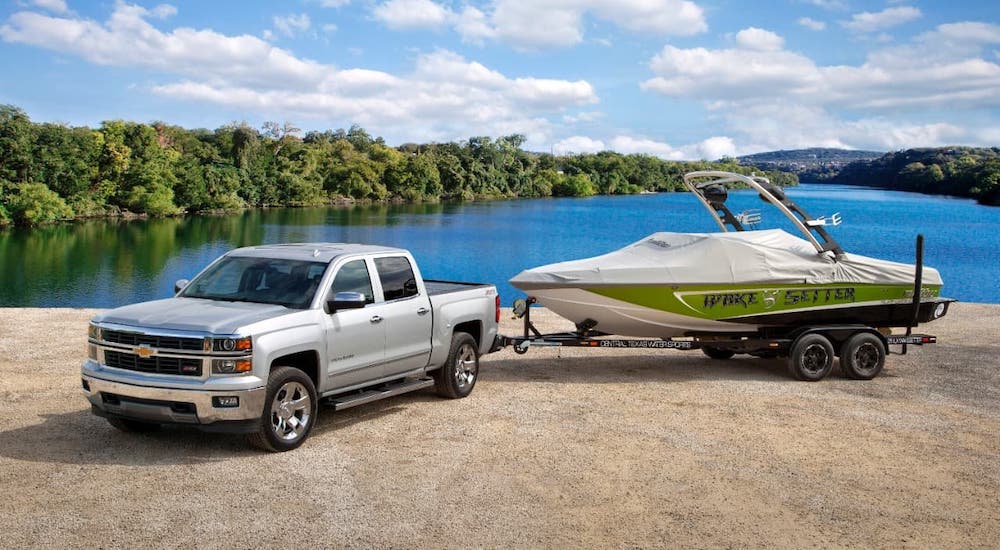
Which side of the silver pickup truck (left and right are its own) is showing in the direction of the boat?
back

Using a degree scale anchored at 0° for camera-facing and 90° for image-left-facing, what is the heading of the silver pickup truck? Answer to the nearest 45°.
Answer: approximately 45°

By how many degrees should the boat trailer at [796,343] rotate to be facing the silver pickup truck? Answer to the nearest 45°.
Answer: approximately 45° to its left

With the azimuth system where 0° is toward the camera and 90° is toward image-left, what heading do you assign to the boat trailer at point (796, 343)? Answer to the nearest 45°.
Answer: approximately 90°

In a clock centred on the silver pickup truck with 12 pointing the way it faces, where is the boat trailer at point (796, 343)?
The boat trailer is roughly at 7 o'clock from the silver pickup truck.
